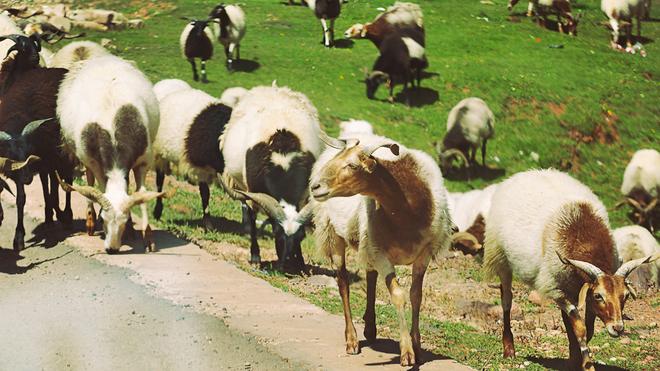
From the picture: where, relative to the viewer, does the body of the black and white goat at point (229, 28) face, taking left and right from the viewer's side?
facing the viewer and to the left of the viewer

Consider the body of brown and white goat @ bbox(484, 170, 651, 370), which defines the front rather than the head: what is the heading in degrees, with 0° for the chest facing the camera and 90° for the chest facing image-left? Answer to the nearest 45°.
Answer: approximately 315°

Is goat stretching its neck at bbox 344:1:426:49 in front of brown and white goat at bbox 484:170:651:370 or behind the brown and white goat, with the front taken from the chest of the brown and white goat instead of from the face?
behind

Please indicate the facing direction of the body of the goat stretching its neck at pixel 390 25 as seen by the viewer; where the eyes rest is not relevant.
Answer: to the viewer's left

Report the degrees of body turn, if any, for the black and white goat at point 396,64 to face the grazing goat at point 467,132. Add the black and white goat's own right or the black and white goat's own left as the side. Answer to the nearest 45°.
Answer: approximately 90° to the black and white goat's own left

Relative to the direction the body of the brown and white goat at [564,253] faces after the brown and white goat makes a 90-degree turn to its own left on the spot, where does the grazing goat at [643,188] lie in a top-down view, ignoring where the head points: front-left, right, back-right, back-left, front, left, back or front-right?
front-left

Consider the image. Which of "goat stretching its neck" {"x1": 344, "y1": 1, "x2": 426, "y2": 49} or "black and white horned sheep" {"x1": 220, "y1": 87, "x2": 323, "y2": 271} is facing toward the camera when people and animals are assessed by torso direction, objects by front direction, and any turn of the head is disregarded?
the black and white horned sheep

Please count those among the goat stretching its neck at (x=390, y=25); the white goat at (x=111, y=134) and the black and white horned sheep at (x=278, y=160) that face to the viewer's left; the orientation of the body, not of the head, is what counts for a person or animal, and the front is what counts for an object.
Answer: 1

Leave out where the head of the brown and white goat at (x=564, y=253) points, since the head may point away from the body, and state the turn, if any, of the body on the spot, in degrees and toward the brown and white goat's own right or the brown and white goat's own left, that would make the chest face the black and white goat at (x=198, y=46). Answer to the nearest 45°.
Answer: approximately 180°

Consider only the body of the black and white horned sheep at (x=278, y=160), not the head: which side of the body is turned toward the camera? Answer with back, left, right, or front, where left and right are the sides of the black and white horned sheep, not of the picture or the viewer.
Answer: front

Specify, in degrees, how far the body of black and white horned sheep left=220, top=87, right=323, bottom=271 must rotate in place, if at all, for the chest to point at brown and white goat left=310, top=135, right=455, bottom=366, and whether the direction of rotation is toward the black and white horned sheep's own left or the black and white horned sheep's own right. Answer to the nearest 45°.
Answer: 0° — it already faces it
